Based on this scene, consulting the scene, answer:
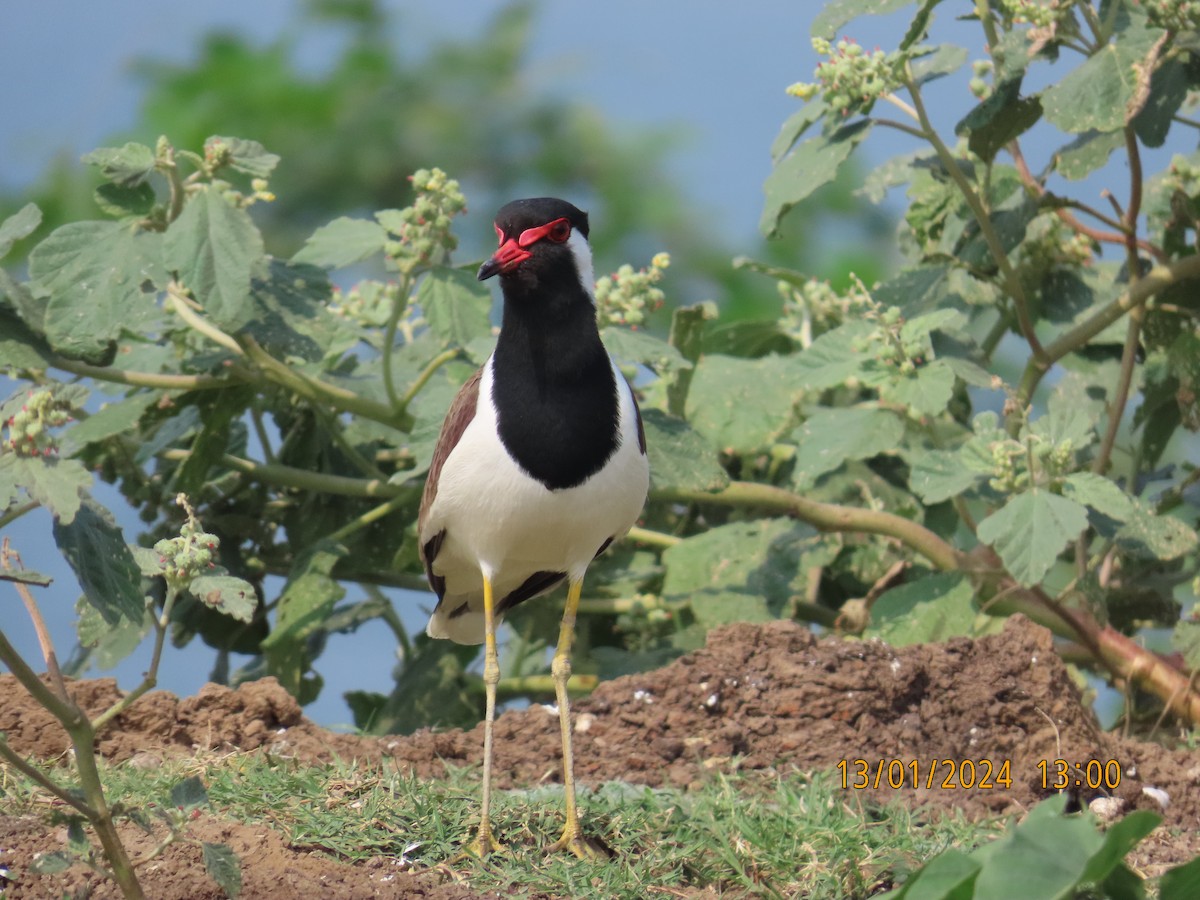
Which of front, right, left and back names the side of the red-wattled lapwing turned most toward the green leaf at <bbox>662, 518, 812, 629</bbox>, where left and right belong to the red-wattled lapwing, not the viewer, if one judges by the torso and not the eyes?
back

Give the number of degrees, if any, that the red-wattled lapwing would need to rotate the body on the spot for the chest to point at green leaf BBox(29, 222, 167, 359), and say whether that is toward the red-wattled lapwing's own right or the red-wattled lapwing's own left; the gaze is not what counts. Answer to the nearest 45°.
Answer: approximately 135° to the red-wattled lapwing's own right

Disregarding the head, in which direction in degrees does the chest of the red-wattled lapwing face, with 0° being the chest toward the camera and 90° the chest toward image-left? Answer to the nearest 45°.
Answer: approximately 0°
